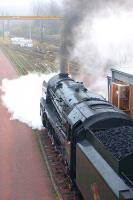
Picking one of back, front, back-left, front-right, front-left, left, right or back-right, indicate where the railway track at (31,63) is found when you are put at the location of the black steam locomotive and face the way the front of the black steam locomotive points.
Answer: front-right

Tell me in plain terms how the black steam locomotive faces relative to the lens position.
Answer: facing away from the viewer and to the left of the viewer
